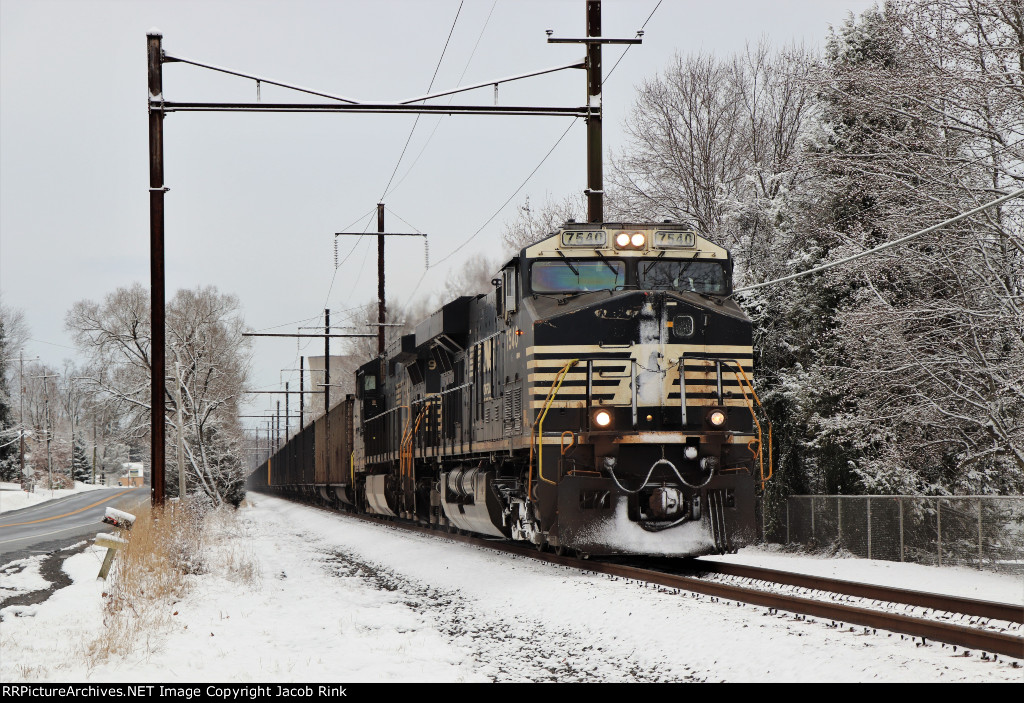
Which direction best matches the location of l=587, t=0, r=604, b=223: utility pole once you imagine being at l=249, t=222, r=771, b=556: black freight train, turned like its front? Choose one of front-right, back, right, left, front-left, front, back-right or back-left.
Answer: back

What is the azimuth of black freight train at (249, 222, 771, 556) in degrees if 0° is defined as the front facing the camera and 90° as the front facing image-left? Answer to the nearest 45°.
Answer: approximately 0°
